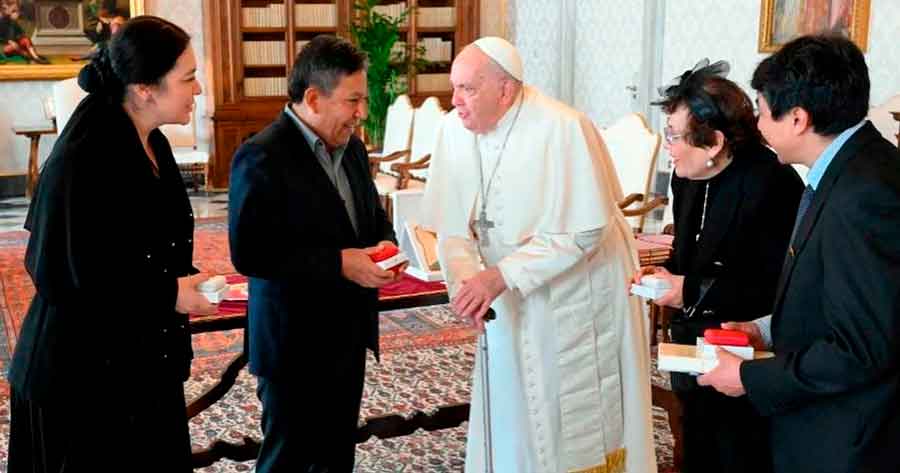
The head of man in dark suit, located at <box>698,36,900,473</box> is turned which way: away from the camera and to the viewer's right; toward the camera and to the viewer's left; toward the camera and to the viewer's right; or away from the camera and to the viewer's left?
away from the camera and to the viewer's left

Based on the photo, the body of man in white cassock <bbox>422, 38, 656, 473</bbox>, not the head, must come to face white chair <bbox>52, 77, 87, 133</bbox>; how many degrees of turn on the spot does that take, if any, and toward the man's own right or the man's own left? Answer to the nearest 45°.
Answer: approximately 90° to the man's own right

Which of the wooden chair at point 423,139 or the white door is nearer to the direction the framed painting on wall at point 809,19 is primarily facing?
the wooden chair

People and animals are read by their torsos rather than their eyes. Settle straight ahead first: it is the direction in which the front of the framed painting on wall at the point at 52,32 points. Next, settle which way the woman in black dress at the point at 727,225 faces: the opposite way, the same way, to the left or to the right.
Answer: to the right

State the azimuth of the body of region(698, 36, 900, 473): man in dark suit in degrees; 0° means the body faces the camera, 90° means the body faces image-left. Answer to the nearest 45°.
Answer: approximately 90°

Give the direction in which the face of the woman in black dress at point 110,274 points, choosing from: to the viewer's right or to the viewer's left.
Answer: to the viewer's right

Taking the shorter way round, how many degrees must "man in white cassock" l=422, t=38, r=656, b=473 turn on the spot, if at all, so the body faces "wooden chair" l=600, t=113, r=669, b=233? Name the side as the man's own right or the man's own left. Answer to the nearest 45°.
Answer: approximately 135° to the man's own right
